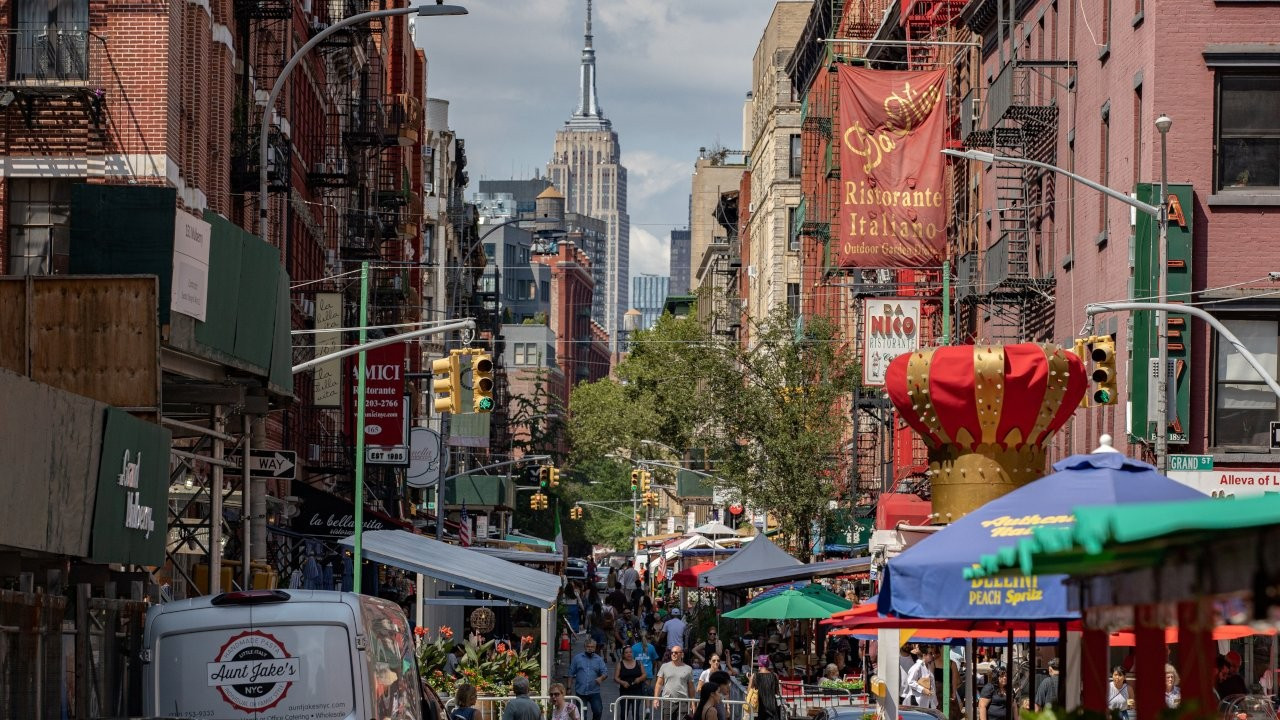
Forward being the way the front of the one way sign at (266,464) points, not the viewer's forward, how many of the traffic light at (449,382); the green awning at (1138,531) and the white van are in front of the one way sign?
2

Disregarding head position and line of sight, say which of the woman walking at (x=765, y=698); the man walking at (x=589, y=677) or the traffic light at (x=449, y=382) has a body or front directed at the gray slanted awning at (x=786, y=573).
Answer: the woman walking
